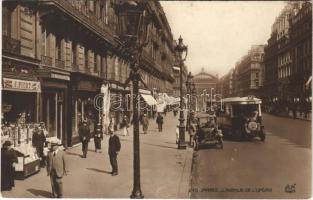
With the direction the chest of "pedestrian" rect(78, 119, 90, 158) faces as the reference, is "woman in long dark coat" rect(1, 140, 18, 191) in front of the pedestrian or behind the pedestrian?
in front

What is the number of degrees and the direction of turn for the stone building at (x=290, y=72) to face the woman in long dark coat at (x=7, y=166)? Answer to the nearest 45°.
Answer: approximately 45° to its left

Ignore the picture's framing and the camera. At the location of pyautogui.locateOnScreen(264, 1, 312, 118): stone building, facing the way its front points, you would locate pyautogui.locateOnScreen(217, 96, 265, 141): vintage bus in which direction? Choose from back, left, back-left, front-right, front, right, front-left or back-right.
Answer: front-left

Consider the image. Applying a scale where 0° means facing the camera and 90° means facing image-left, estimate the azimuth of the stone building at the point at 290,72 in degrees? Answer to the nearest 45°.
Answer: approximately 45°

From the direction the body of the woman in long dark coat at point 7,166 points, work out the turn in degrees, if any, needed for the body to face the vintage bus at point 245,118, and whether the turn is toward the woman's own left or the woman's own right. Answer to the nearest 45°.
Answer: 0° — they already face it

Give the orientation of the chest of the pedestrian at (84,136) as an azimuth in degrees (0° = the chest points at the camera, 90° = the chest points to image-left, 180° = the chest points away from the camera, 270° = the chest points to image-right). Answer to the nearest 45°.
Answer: approximately 0°

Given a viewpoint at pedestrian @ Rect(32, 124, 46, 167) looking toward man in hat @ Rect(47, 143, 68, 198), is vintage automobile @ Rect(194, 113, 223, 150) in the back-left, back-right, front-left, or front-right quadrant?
back-left

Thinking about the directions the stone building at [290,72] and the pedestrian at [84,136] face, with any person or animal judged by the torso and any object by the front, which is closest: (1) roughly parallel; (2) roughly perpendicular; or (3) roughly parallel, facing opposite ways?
roughly perpendicular

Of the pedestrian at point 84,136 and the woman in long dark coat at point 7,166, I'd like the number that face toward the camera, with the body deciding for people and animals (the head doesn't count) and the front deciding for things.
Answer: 1
